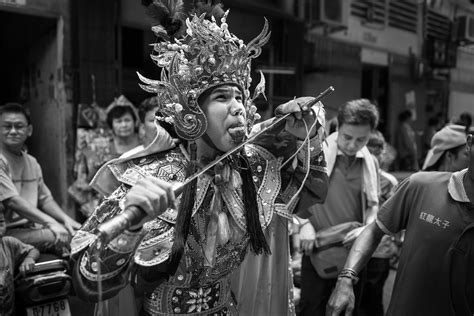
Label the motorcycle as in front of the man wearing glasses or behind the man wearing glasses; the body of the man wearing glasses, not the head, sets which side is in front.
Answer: in front

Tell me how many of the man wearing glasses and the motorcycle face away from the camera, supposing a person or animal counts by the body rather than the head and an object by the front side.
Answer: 1

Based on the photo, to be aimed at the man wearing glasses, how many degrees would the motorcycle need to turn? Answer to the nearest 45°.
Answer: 0° — it already faces them

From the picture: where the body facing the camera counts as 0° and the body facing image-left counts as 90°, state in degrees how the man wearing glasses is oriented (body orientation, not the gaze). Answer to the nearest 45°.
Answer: approximately 315°

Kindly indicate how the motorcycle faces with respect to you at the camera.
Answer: facing away from the viewer
